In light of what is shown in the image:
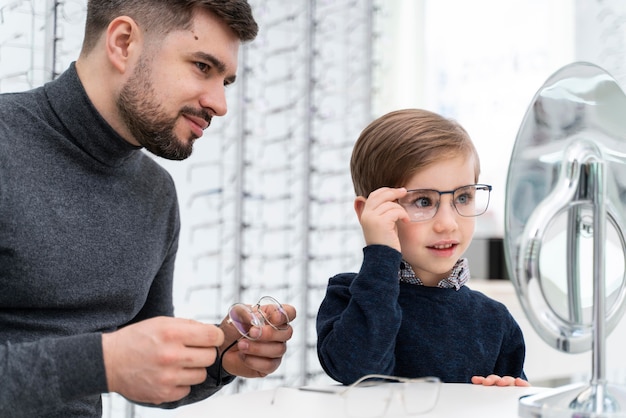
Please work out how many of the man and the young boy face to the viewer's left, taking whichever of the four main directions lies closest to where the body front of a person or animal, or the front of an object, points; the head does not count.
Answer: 0

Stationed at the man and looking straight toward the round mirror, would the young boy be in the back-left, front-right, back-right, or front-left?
front-left

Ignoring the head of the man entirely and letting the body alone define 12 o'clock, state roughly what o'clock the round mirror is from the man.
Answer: The round mirror is roughly at 12 o'clock from the man.

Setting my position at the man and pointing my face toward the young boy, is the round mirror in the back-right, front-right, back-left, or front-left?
front-right

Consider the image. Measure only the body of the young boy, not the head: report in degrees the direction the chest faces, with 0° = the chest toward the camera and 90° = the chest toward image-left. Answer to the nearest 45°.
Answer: approximately 315°

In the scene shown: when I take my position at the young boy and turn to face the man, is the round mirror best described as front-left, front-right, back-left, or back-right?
back-left

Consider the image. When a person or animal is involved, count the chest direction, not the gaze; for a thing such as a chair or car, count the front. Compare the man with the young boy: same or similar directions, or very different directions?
same or similar directions

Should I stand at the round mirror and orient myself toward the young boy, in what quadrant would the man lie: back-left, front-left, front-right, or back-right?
front-left

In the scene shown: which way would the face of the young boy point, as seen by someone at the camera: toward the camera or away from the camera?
toward the camera

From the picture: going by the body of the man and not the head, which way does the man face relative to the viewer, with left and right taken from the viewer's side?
facing the viewer and to the right of the viewer
